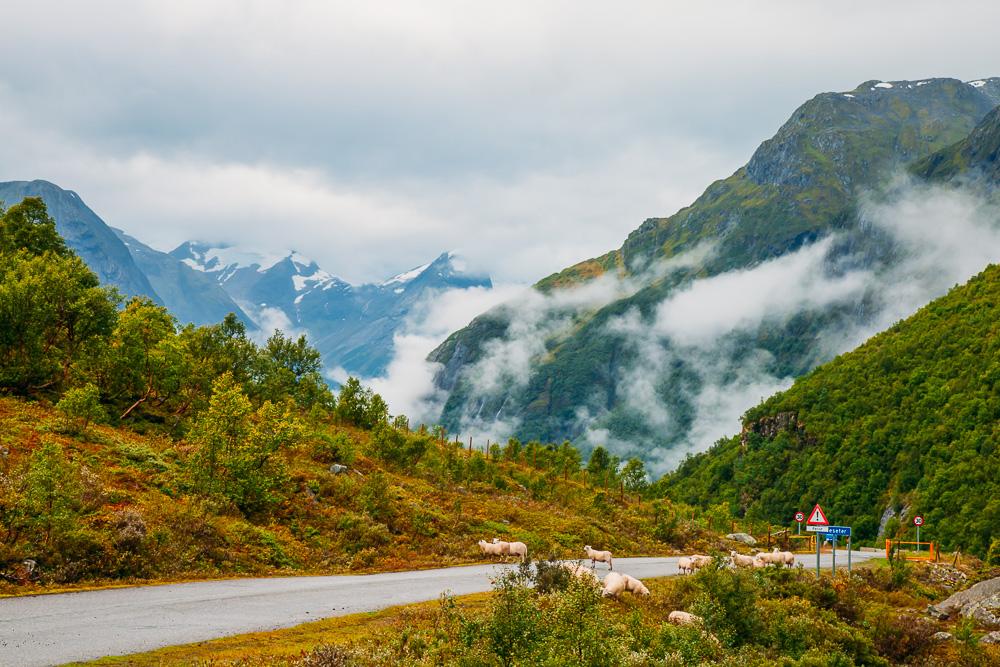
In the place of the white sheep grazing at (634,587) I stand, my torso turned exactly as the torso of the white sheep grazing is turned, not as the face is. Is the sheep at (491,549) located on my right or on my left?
on my left

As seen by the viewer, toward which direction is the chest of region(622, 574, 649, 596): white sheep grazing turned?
to the viewer's right

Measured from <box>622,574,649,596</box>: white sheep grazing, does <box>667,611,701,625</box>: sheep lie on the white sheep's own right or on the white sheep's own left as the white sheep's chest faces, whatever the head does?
on the white sheep's own right

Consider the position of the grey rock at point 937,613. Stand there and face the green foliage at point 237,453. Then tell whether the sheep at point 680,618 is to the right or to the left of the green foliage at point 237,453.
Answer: left
